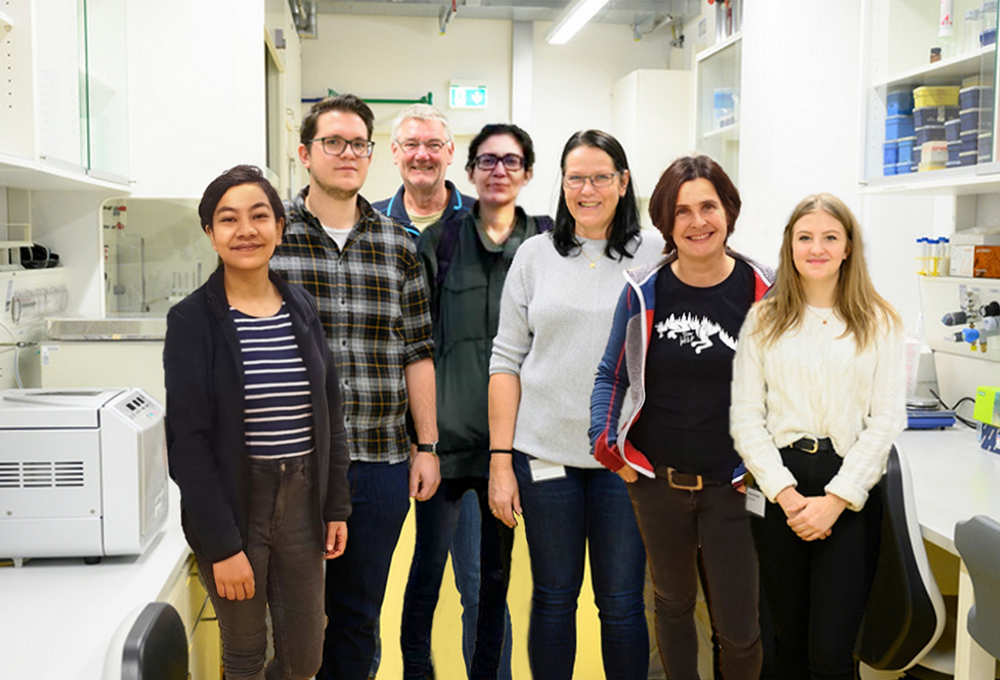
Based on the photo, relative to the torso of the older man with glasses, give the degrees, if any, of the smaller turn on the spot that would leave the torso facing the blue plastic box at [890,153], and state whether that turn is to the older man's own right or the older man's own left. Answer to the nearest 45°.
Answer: approximately 90° to the older man's own left

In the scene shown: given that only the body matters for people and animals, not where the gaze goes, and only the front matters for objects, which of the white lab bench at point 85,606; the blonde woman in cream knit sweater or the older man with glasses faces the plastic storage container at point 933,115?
the white lab bench

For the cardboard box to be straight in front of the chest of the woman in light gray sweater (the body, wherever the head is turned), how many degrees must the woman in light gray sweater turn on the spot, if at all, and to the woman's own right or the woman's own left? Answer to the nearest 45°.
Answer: approximately 135° to the woman's own left

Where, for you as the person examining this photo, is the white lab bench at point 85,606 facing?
facing to the right of the viewer

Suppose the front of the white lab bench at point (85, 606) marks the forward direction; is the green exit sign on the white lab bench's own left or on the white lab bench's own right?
on the white lab bench's own left

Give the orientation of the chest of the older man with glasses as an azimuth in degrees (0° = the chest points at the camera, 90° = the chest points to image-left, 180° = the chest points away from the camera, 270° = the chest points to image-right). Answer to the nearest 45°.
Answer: approximately 0°

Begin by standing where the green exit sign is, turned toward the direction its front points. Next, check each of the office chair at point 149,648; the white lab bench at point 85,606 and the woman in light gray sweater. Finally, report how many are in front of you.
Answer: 3

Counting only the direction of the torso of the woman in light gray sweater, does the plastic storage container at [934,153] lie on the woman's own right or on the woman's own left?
on the woman's own left

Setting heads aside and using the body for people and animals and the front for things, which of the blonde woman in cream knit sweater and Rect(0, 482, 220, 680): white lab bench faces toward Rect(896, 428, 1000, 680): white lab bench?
Rect(0, 482, 220, 680): white lab bench

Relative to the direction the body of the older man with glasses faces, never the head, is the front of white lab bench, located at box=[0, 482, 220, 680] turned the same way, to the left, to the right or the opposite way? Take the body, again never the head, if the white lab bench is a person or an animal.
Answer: to the left

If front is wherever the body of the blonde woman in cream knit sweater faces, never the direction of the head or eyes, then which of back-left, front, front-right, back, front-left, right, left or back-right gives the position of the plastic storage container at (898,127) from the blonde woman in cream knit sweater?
back
